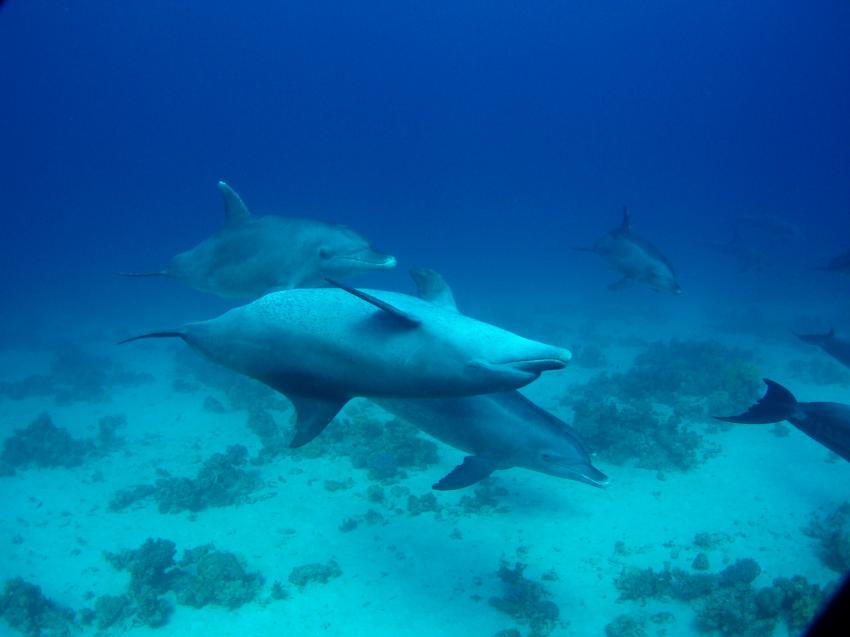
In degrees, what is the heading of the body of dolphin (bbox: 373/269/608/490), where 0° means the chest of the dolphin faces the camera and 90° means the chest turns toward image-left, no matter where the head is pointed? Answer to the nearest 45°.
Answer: approximately 270°

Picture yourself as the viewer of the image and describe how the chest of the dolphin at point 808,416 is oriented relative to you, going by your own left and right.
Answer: facing to the right of the viewer

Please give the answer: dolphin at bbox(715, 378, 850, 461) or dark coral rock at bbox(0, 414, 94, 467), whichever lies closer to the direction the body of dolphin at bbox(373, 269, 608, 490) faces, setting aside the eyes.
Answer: the dolphin

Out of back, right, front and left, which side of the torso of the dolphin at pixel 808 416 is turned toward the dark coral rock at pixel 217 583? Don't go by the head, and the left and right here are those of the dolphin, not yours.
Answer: back

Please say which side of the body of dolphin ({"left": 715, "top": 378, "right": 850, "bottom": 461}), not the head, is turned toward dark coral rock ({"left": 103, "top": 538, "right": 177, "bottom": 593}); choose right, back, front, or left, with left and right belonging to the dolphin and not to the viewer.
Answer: back

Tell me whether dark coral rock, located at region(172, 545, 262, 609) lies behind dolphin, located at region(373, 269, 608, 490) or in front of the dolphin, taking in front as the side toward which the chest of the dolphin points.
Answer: behind

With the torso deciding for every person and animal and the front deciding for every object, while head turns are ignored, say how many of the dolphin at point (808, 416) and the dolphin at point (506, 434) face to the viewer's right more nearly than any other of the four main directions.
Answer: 2
